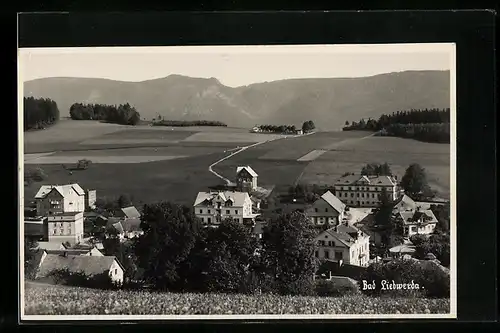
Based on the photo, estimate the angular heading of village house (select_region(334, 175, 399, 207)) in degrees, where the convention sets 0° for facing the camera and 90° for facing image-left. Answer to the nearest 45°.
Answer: approximately 0°

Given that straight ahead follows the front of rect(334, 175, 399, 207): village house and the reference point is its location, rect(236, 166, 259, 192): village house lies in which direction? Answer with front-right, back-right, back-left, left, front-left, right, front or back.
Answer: right

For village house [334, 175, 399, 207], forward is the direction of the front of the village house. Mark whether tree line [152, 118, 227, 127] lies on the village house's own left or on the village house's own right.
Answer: on the village house's own right

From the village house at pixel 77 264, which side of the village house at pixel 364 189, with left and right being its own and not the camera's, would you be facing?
front

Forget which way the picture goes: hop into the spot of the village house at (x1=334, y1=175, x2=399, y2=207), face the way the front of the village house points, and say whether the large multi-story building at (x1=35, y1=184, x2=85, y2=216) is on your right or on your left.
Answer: on your right

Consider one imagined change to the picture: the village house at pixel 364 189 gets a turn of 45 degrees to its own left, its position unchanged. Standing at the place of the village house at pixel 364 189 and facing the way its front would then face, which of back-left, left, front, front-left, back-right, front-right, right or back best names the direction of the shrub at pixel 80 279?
front-right
